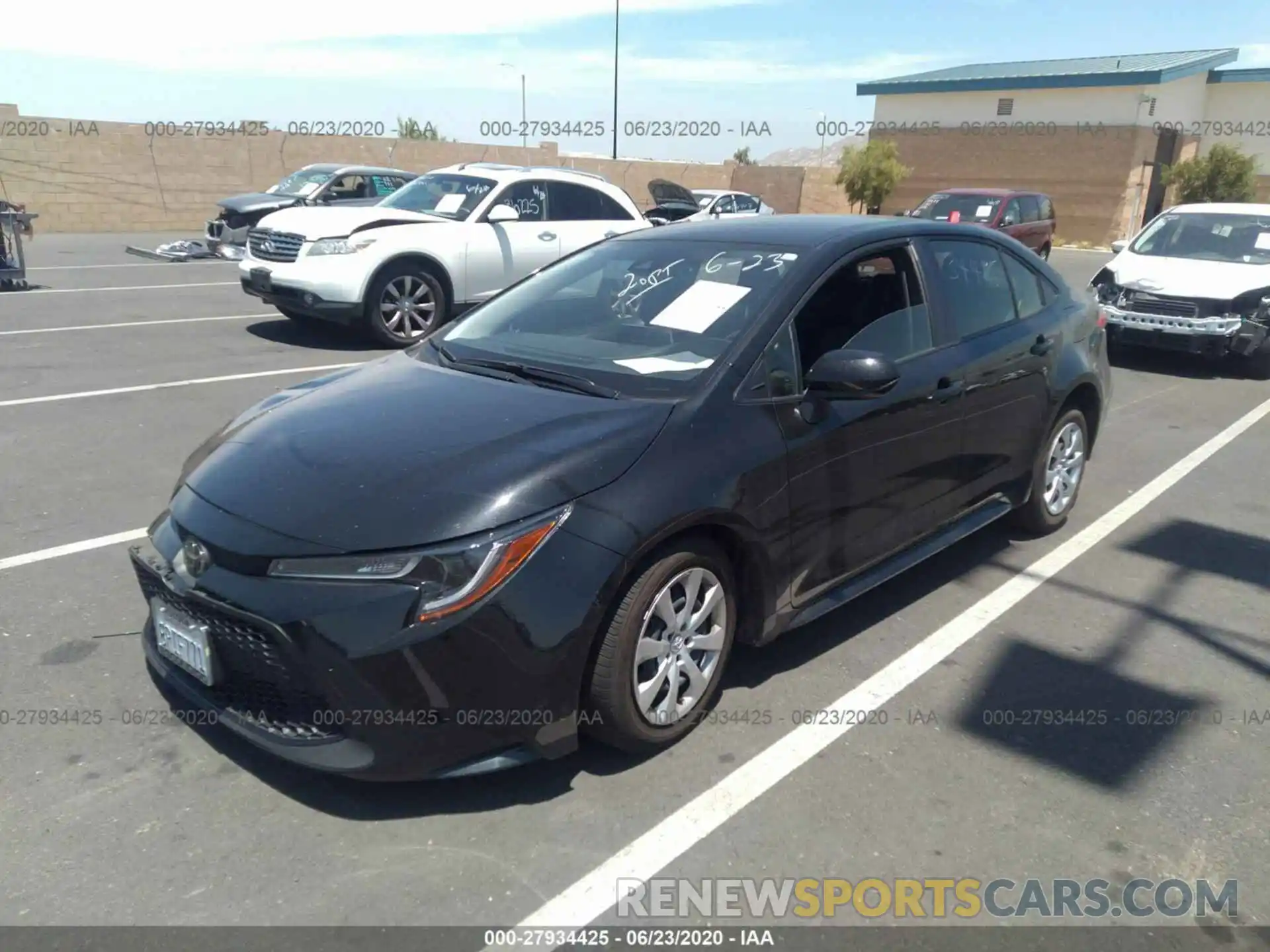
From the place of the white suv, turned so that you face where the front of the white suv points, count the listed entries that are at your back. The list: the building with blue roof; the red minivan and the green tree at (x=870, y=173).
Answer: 3

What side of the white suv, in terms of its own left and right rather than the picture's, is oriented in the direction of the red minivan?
back

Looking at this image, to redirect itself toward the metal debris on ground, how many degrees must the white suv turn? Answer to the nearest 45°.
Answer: approximately 90° to its right

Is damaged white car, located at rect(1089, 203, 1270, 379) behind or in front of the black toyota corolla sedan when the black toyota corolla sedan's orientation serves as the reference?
behind

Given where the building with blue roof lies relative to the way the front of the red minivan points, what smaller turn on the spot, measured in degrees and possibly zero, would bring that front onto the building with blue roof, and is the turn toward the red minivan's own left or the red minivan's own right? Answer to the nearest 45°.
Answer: approximately 135° to the red minivan's own right

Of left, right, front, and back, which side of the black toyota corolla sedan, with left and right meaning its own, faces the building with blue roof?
back

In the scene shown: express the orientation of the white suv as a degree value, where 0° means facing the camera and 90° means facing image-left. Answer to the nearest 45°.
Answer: approximately 45°

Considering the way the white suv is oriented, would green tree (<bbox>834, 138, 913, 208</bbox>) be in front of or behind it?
behind

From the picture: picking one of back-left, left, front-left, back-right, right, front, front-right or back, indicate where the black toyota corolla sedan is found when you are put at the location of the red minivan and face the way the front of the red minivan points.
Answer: front-left

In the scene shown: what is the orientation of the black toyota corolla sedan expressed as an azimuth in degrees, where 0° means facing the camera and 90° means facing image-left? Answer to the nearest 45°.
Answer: approximately 45°

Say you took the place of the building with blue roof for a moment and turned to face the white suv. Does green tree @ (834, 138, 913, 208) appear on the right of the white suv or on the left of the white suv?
right

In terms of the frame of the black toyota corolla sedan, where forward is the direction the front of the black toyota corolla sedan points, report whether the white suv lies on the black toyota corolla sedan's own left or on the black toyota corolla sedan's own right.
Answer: on the black toyota corolla sedan's own right

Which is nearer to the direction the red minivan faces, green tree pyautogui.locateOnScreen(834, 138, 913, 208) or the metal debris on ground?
the metal debris on ground
